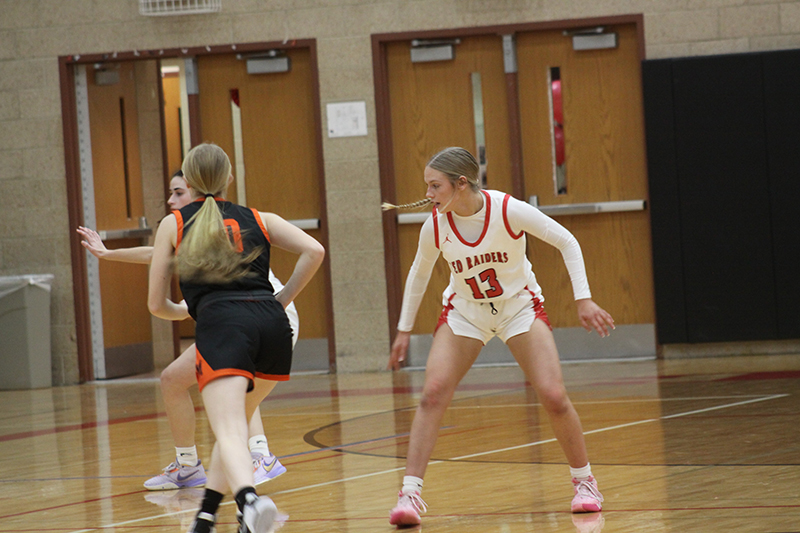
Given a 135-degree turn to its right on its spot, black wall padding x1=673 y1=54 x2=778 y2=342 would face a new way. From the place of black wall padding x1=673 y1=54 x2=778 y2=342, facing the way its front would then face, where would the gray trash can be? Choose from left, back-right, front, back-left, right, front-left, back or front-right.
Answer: front-left

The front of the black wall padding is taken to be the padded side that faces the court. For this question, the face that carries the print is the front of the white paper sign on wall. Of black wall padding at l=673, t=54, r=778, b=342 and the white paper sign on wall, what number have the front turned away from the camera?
0

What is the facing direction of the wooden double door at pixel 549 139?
toward the camera

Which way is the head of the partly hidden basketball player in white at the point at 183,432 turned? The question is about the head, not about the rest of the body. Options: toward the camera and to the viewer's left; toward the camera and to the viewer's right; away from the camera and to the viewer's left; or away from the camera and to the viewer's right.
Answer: toward the camera and to the viewer's left

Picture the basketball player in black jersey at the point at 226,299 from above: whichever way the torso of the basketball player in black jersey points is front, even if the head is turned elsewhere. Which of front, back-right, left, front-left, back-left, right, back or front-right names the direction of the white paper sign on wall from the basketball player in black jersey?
front

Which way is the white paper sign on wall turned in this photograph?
toward the camera

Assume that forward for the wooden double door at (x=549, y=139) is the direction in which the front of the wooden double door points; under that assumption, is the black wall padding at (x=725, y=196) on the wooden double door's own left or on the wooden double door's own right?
on the wooden double door's own left

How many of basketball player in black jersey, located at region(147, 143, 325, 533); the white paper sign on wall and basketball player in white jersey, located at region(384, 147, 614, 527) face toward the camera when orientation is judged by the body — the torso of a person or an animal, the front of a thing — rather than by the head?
2

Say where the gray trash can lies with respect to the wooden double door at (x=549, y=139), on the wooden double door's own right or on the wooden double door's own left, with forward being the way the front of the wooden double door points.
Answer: on the wooden double door's own right

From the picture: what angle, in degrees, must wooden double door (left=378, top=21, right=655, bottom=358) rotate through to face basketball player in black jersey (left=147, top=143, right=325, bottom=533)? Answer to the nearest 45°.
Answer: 0° — it already faces them

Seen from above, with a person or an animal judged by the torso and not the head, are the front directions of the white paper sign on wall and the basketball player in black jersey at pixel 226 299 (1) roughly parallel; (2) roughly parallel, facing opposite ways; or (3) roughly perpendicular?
roughly parallel, facing opposite ways

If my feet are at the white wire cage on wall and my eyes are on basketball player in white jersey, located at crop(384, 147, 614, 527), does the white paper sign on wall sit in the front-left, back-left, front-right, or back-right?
front-left

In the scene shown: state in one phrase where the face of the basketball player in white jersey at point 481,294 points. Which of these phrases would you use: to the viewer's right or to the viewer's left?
to the viewer's left

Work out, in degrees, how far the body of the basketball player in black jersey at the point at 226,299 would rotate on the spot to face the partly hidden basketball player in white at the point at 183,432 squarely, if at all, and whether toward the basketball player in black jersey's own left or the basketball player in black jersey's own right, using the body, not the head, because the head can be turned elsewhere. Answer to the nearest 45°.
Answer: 0° — they already face them

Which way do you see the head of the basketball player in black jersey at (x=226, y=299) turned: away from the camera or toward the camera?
away from the camera

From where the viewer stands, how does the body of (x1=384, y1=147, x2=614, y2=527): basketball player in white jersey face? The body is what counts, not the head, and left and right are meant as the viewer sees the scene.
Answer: facing the viewer

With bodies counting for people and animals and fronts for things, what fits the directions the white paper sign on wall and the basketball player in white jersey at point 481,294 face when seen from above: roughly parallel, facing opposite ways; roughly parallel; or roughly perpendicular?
roughly parallel

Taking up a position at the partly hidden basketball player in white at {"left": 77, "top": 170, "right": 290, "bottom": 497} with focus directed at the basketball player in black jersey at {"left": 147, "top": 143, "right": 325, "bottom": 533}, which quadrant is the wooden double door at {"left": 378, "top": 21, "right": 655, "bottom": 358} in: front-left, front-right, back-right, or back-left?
back-left

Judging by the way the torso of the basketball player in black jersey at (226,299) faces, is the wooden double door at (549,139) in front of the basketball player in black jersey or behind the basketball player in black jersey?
in front

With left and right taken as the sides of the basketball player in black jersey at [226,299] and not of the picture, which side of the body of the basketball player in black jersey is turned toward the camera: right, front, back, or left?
back

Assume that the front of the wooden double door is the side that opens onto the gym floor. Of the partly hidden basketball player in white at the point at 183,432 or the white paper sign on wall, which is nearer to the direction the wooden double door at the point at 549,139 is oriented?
the partly hidden basketball player in white
